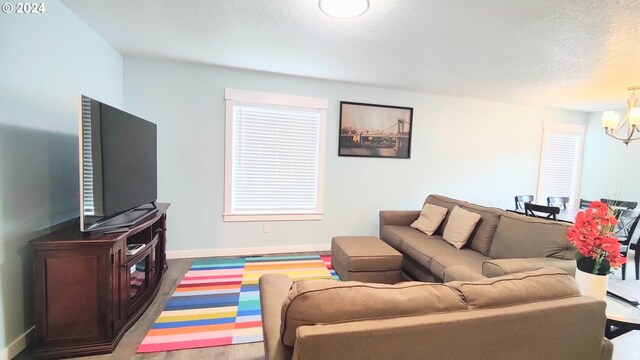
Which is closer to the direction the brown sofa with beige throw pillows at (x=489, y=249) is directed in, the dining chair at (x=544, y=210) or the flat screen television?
the flat screen television

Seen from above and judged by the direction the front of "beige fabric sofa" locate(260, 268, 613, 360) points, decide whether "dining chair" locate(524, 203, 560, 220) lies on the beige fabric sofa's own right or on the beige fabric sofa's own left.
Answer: on the beige fabric sofa's own right

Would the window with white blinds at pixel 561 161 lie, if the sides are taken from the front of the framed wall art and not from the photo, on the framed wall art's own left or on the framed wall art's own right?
on the framed wall art's own left

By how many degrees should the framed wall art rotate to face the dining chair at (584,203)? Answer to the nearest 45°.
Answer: approximately 90° to its left

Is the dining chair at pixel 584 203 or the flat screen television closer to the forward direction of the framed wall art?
the flat screen television

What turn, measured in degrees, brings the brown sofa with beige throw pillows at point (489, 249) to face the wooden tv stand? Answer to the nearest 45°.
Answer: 0° — it already faces it

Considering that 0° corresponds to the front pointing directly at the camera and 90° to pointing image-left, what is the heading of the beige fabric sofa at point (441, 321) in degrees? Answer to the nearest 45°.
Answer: approximately 135°

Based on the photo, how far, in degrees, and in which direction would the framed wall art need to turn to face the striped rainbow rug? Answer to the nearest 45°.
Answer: approximately 45° to its right

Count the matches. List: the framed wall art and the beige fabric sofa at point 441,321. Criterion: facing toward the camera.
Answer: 1
